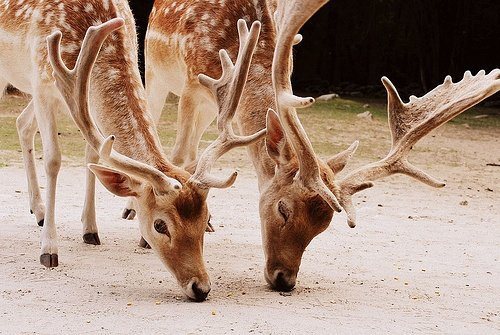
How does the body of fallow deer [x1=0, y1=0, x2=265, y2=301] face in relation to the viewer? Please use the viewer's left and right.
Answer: facing the viewer and to the right of the viewer

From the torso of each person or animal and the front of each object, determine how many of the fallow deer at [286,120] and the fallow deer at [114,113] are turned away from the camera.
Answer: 0

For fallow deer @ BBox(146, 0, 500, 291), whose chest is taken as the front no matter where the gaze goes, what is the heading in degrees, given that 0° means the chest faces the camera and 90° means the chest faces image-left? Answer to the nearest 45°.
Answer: approximately 315°

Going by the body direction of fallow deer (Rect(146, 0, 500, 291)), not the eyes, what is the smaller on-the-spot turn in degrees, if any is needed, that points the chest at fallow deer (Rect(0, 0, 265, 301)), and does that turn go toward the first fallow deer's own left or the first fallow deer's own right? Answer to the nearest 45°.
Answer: approximately 135° to the first fallow deer's own right

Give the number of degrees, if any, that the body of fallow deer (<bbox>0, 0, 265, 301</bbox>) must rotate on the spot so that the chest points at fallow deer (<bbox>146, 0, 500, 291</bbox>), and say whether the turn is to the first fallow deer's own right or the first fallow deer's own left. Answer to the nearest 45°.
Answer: approximately 45° to the first fallow deer's own left
